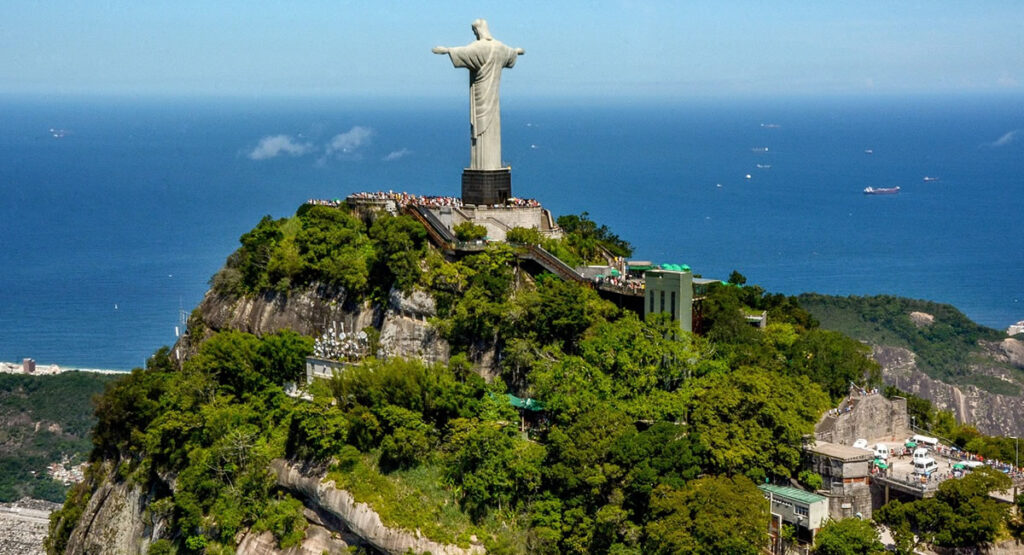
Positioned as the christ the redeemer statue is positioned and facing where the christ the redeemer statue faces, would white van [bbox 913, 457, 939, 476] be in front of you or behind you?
behind

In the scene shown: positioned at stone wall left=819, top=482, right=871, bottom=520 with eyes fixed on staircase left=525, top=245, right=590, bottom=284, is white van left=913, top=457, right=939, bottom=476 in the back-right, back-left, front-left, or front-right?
back-right

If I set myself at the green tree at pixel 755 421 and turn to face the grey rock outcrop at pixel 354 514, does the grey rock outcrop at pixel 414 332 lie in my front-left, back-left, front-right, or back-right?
front-right

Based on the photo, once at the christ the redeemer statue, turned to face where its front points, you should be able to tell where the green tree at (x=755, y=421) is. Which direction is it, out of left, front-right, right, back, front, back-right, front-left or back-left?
back

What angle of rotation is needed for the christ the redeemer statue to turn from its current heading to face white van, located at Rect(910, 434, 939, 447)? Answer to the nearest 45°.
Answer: approximately 180°

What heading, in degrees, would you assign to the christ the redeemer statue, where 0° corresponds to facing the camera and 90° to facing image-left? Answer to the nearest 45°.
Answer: approximately 135°

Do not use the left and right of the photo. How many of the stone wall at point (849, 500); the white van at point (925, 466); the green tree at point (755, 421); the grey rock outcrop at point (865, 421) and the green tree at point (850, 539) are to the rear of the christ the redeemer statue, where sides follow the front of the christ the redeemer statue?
5

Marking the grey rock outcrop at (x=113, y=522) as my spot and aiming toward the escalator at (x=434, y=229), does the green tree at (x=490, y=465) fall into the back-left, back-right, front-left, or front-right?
front-right

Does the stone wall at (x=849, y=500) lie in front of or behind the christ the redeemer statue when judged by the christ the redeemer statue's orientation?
behind
